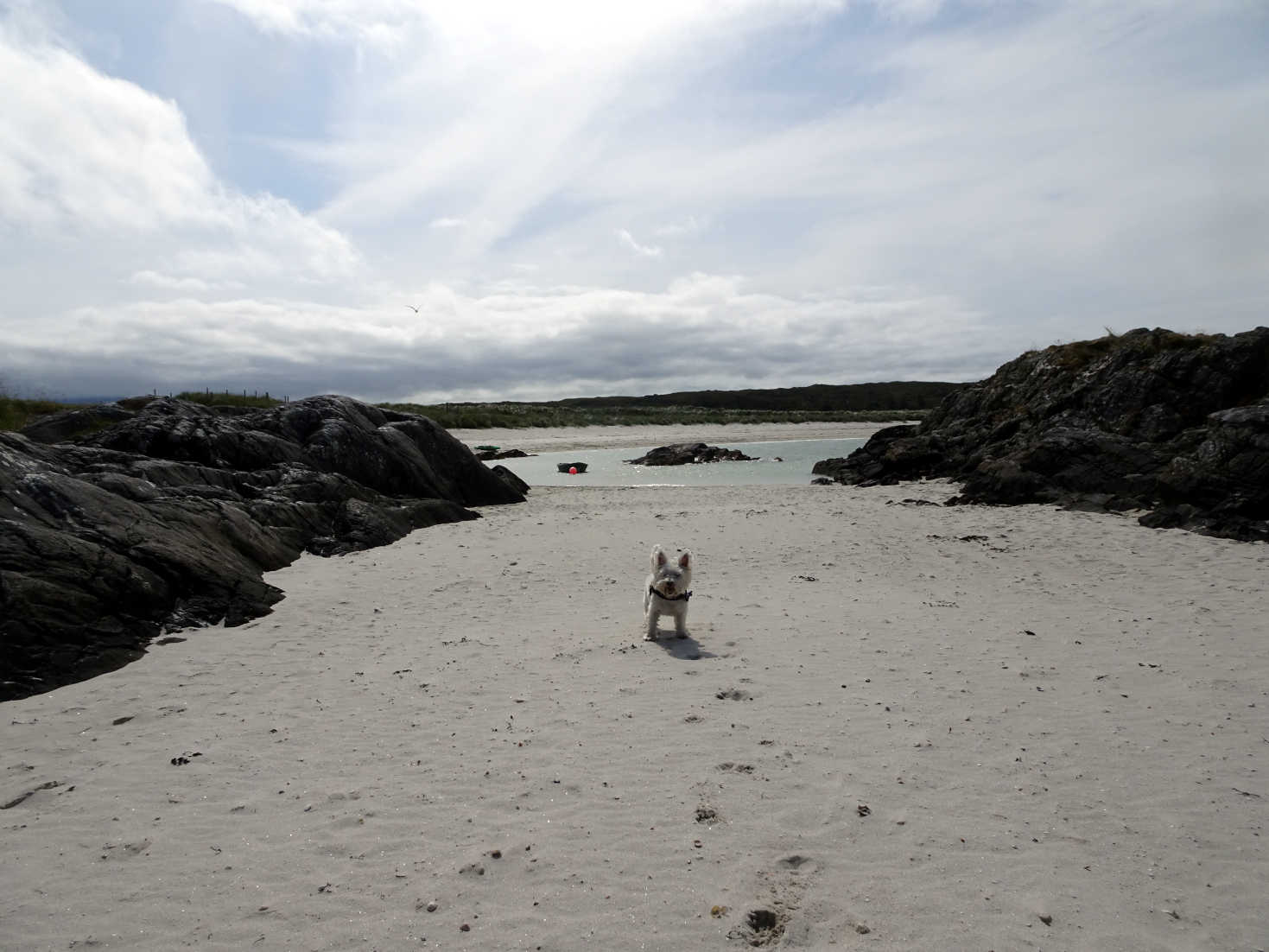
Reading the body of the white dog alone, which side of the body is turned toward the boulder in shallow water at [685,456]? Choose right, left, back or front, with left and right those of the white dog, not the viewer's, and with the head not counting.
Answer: back

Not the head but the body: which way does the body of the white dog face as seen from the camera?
toward the camera

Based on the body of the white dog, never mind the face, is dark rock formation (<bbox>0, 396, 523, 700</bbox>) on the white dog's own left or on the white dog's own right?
on the white dog's own right

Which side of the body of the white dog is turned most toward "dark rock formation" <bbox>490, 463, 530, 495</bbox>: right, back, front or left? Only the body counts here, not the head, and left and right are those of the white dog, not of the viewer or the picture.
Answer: back

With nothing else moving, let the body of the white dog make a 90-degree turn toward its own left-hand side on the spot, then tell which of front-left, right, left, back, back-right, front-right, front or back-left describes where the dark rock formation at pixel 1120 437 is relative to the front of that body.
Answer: front-left
